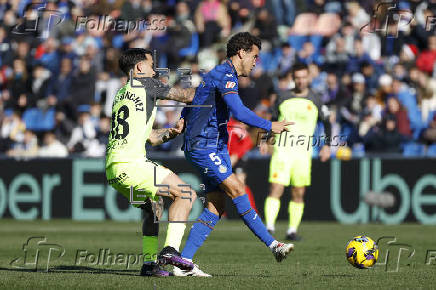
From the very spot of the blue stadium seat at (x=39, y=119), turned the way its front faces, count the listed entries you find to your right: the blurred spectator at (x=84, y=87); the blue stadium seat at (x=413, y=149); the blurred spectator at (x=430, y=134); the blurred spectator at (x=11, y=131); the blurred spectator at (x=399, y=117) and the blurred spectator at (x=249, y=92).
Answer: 1

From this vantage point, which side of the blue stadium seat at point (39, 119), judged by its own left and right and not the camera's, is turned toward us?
front

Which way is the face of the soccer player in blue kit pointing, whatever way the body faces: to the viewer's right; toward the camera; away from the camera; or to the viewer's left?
to the viewer's right

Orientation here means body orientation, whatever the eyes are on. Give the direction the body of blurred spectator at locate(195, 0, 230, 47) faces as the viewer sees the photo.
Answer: toward the camera

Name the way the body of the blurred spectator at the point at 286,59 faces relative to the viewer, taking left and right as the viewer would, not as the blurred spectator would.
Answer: facing the viewer

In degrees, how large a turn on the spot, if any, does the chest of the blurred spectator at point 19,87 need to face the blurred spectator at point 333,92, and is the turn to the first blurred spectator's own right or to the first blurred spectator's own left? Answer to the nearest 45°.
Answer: approximately 45° to the first blurred spectator's own left

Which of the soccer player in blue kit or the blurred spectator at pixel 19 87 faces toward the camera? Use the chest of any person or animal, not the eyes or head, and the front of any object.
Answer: the blurred spectator

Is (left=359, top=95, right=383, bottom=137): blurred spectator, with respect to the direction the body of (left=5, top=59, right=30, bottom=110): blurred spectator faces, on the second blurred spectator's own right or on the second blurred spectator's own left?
on the second blurred spectator's own left

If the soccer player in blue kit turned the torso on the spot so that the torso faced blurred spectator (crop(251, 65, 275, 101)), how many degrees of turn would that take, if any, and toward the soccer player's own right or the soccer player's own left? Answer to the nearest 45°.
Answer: approximately 90° to the soccer player's own left

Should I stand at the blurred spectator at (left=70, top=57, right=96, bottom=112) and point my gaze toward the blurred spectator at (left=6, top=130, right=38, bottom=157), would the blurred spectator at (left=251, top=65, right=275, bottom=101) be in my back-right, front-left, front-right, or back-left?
back-left

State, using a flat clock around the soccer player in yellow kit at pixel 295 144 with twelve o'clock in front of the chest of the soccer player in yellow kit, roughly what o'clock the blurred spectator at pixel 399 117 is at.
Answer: The blurred spectator is roughly at 7 o'clock from the soccer player in yellow kit.

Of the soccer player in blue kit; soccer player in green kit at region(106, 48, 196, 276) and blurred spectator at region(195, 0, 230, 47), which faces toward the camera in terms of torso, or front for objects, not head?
the blurred spectator

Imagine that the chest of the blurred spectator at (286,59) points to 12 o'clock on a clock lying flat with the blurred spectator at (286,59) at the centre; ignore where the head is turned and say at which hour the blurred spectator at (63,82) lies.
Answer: the blurred spectator at (63,82) is roughly at 3 o'clock from the blurred spectator at (286,59).

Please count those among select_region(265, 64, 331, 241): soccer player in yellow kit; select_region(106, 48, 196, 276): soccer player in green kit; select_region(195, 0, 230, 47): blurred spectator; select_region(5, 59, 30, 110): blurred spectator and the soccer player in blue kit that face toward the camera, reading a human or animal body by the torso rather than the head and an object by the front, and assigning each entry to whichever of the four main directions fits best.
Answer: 3
